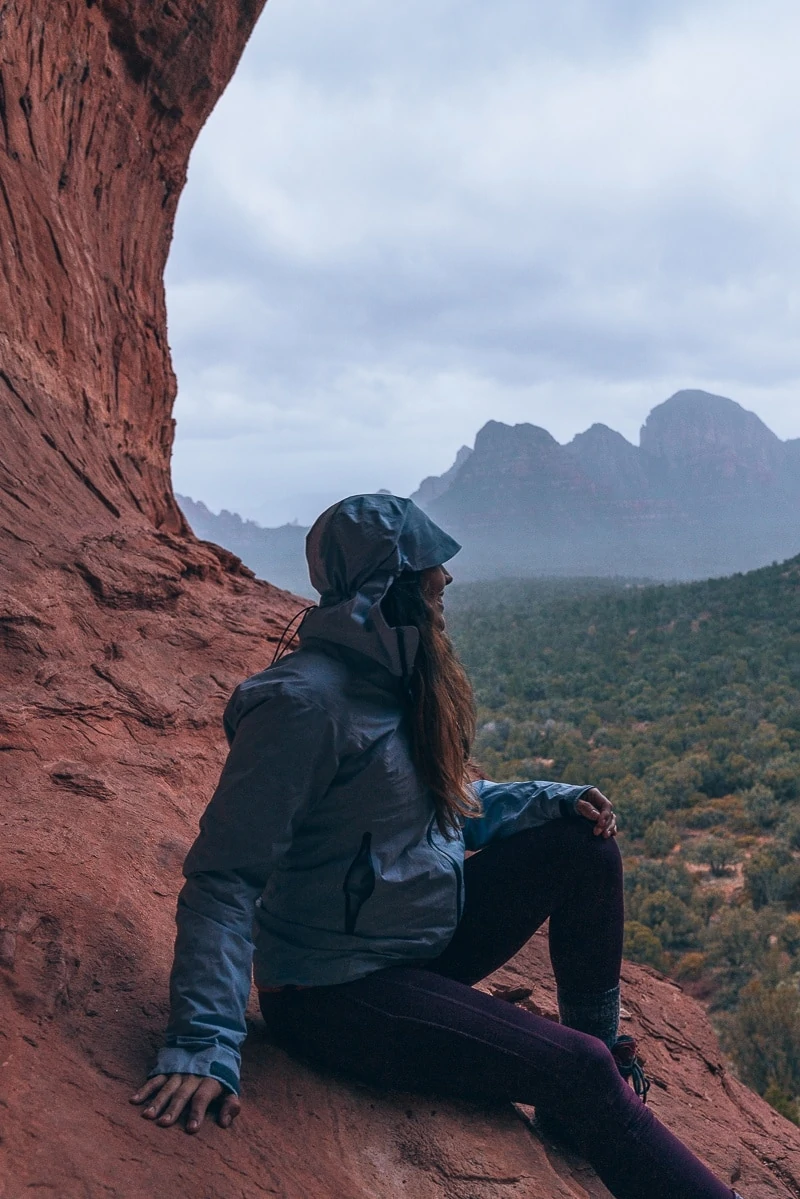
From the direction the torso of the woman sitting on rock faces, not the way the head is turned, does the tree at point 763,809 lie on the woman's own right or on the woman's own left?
on the woman's own left

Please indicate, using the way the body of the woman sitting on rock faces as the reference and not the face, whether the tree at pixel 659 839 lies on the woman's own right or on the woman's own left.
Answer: on the woman's own left

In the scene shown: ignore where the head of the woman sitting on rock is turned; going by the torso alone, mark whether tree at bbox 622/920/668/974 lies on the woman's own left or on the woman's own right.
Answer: on the woman's own left

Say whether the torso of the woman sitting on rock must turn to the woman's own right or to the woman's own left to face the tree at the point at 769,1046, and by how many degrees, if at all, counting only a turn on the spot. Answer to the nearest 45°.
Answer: approximately 45° to the woman's own left

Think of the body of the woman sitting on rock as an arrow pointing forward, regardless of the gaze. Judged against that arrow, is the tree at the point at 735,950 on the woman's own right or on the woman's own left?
on the woman's own left

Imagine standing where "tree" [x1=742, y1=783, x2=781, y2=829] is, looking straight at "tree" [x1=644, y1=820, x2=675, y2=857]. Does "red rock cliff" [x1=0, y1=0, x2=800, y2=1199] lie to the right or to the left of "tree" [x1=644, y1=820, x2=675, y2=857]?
left

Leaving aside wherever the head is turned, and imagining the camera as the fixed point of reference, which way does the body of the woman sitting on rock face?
to the viewer's right

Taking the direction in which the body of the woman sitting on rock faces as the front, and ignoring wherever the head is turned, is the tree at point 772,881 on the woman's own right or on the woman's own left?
on the woman's own left

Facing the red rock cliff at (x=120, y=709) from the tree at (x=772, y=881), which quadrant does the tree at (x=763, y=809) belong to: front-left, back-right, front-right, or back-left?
back-right
